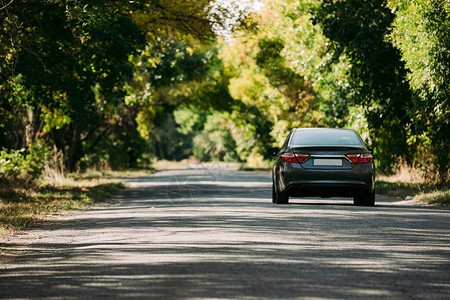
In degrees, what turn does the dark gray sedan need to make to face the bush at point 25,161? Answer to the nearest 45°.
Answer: approximately 45° to its left

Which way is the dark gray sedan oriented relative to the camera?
away from the camera
